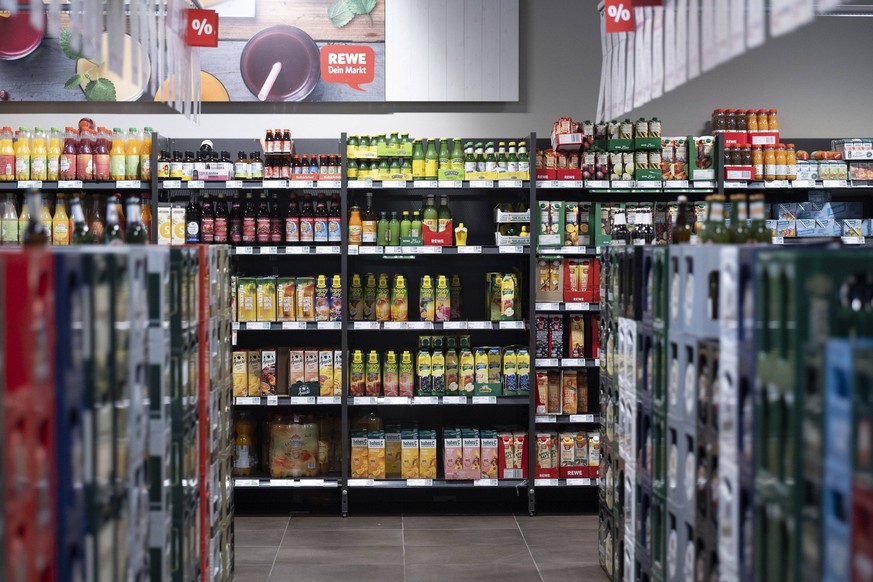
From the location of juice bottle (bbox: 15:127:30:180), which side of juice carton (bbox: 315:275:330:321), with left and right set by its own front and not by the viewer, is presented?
right

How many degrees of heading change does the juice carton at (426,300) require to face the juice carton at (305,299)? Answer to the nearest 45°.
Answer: approximately 90° to its right

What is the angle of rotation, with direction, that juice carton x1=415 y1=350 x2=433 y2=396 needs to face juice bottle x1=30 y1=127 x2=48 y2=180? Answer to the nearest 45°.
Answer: approximately 90° to its right

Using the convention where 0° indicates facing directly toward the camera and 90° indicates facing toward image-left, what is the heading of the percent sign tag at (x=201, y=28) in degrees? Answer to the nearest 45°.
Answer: approximately 0°

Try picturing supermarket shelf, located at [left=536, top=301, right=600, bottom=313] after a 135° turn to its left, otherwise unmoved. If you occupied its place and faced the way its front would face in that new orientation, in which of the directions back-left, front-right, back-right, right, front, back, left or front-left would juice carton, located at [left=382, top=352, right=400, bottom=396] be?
back-left
